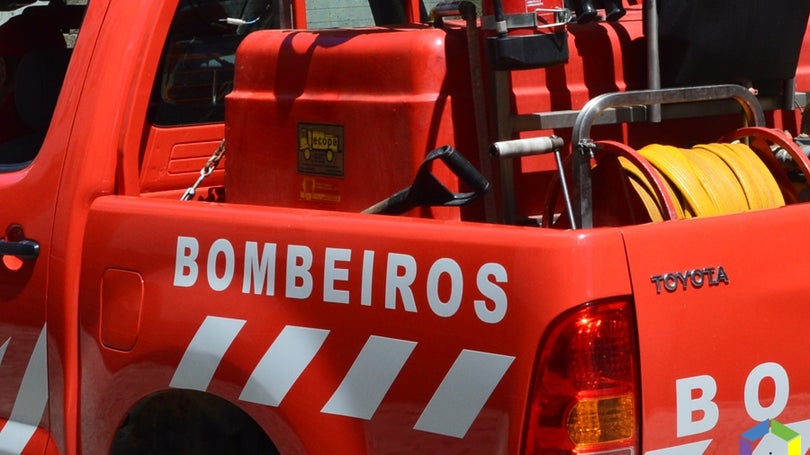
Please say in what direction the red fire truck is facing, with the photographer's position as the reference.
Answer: facing away from the viewer and to the left of the viewer
